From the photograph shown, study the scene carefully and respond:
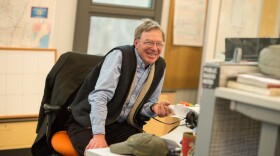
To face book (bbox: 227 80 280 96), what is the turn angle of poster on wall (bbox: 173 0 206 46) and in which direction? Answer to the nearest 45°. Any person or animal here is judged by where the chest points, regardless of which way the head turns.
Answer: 0° — it already faces it

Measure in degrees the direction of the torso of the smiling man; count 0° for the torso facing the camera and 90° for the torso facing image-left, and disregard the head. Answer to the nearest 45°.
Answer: approximately 315°

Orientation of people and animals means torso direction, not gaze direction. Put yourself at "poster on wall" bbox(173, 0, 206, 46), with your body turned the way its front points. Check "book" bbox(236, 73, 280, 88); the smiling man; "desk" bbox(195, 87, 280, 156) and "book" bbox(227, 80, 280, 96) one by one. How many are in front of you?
4

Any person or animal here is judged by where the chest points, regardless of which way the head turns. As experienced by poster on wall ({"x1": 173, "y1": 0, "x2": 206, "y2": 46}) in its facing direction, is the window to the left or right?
on its right

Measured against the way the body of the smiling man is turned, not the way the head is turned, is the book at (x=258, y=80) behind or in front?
in front

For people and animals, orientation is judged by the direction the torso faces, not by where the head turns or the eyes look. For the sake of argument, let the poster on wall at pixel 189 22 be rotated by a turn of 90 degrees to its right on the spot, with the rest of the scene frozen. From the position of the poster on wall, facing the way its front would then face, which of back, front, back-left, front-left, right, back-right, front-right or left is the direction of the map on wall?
front-left

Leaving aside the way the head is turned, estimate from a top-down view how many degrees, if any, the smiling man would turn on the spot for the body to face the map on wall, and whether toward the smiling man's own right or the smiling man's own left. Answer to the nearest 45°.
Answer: approximately 180°

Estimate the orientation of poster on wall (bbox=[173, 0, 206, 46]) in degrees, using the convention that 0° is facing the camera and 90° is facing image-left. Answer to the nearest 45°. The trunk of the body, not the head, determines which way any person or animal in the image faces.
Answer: approximately 0°

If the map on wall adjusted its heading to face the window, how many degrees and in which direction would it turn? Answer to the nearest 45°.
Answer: approximately 135° to its left

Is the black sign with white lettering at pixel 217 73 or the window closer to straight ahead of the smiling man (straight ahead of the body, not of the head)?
the black sign with white lettering
